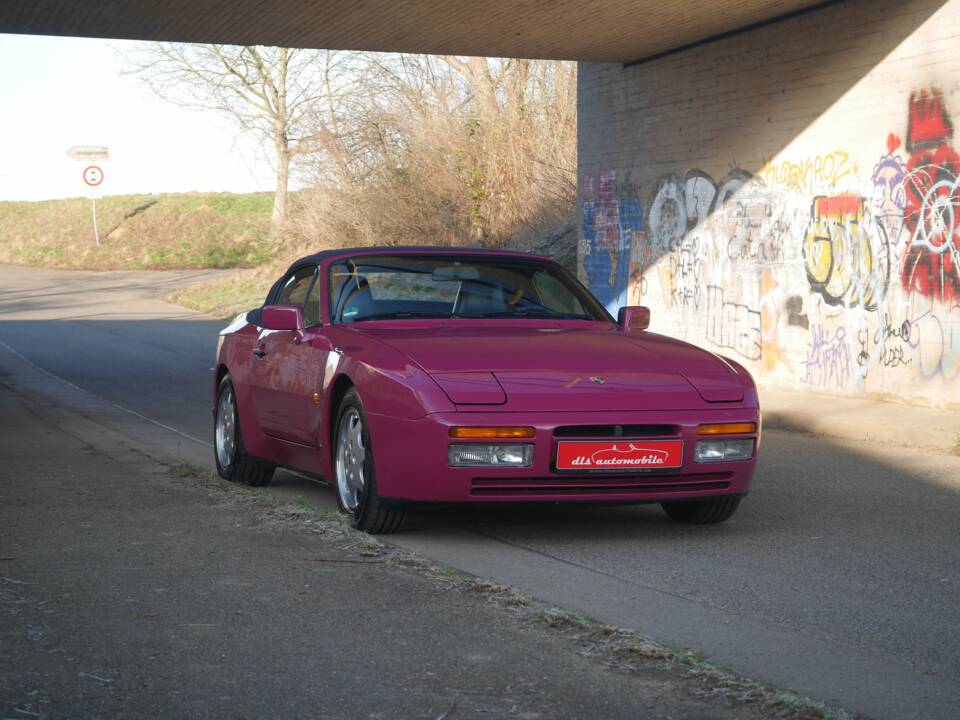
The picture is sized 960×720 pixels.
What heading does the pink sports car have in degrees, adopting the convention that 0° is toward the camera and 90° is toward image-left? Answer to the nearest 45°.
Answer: approximately 315°

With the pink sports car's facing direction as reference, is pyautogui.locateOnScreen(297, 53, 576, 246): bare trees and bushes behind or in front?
behind
